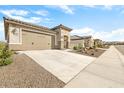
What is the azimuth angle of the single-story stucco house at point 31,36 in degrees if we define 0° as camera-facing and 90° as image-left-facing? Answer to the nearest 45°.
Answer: approximately 315°

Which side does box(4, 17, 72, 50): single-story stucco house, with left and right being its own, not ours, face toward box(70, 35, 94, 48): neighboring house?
left

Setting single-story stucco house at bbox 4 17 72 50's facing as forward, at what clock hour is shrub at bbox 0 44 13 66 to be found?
The shrub is roughly at 2 o'clock from the single-story stucco house.

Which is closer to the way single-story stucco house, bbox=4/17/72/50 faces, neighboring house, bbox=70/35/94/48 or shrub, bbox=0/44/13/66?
the shrub
